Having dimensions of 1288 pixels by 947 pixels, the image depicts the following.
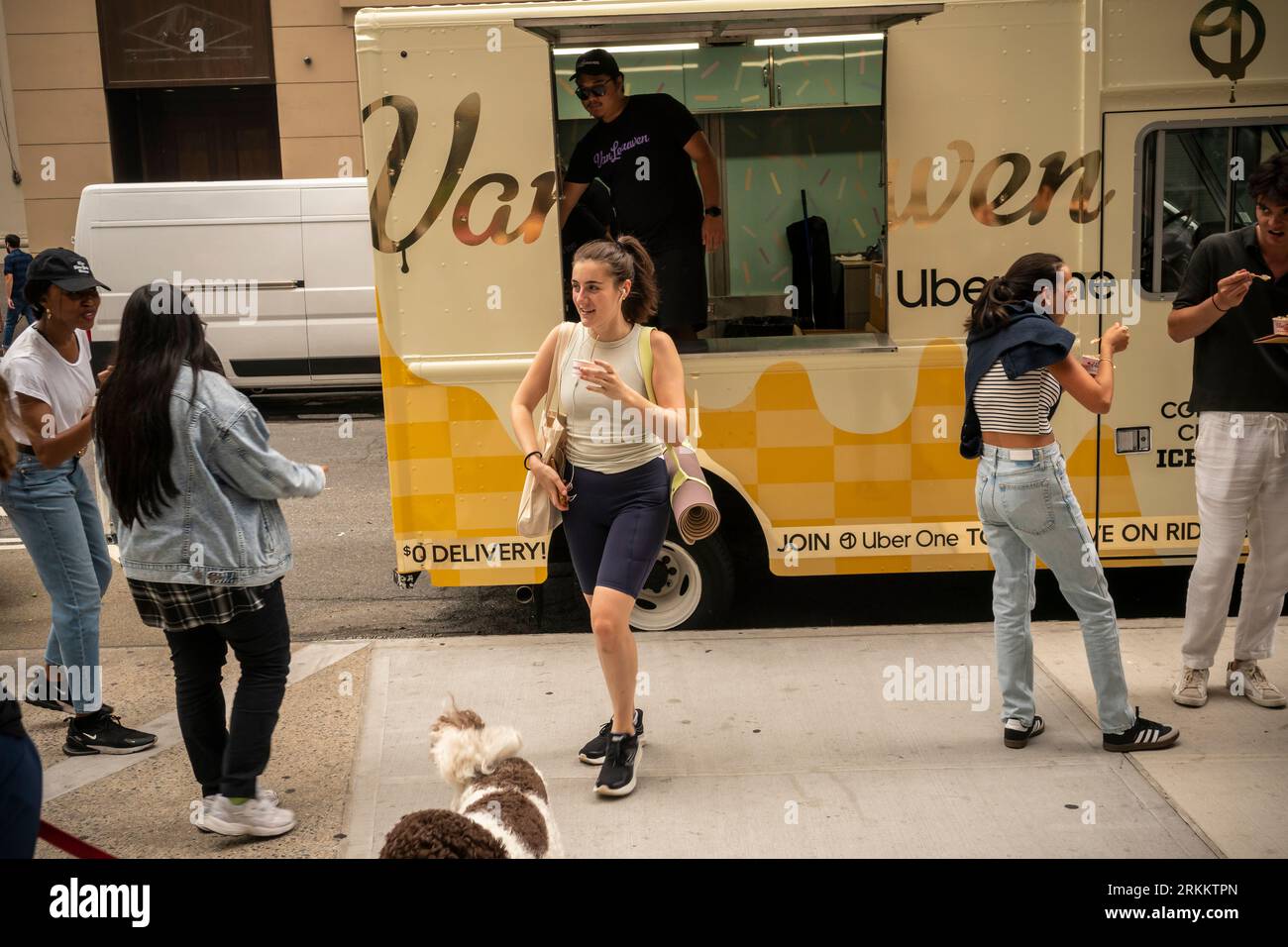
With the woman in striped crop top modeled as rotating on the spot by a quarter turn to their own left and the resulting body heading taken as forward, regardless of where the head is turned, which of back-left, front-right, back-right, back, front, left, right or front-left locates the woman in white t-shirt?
front-left

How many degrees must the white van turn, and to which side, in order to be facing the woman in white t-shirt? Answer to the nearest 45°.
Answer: approximately 90° to its right

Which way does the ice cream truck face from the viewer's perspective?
to the viewer's right

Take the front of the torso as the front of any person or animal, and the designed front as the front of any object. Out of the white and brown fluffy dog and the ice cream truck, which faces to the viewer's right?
the ice cream truck

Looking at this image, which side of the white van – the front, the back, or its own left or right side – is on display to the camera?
right

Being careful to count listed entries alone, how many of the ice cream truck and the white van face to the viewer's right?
2

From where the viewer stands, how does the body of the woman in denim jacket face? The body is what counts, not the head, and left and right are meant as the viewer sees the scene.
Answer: facing away from the viewer and to the right of the viewer

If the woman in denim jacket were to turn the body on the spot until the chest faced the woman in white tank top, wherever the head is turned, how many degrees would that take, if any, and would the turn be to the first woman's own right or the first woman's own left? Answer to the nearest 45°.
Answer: approximately 45° to the first woman's own right

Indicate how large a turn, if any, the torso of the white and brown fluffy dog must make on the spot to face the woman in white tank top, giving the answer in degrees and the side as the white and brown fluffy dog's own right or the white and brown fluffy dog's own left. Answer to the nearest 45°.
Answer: approximately 45° to the white and brown fluffy dog's own right

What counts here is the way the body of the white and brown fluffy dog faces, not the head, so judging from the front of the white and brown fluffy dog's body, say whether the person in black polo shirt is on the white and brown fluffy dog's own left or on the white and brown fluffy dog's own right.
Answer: on the white and brown fluffy dog's own right
